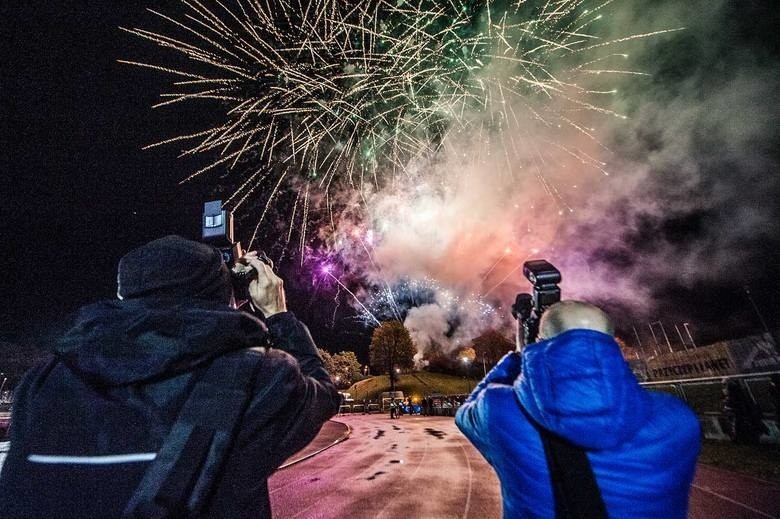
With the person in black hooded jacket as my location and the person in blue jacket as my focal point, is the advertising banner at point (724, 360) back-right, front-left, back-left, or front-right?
front-left

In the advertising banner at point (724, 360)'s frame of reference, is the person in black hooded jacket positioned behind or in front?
in front

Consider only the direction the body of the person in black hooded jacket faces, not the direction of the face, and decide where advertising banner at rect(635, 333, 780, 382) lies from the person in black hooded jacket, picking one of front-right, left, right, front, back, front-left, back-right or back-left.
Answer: front-right

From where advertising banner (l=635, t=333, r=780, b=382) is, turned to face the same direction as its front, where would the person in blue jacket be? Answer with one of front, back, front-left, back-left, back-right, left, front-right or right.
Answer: front-left

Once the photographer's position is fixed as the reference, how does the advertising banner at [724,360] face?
facing the viewer and to the left of the viewer

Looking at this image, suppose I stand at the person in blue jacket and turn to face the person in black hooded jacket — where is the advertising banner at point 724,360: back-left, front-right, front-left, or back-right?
back-right

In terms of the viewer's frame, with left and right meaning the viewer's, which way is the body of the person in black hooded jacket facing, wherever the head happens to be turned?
facing away from the viewer and to the right of the viewer

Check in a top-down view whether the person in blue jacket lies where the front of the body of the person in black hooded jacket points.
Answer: no
